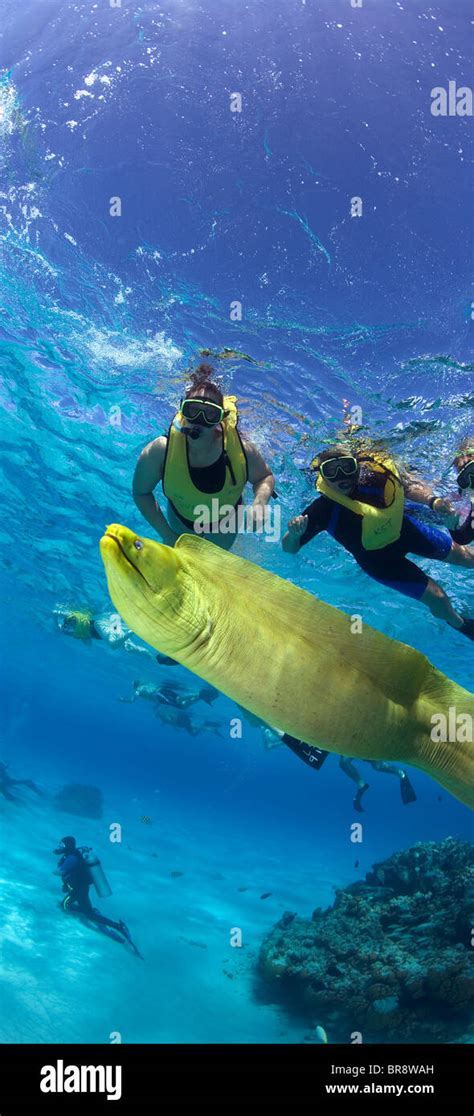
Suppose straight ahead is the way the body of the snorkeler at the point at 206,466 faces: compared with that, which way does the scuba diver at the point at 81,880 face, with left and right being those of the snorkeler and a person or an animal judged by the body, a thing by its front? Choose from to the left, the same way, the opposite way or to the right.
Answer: to the right

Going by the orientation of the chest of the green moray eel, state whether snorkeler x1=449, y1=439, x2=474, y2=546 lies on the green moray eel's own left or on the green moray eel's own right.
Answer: on the green moray eel's own right

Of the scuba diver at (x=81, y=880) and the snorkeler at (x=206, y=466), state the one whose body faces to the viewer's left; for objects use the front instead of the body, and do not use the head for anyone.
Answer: the scuba diver

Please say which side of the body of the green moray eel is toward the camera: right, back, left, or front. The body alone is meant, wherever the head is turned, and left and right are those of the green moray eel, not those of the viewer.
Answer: left

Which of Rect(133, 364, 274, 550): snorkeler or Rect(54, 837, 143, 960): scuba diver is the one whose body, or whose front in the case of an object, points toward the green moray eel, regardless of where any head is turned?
the snorkeler

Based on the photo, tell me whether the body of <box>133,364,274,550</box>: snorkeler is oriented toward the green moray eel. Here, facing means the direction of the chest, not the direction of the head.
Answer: yes

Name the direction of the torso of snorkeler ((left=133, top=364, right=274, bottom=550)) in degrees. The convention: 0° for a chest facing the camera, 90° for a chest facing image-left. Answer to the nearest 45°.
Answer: approximately 0°

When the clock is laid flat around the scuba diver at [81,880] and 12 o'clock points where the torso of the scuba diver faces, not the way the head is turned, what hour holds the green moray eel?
The green moray eel is roughly at 9 o'clock from the scuba diver.

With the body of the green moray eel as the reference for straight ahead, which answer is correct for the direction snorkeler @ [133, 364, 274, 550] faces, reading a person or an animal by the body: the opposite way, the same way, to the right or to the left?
to the left

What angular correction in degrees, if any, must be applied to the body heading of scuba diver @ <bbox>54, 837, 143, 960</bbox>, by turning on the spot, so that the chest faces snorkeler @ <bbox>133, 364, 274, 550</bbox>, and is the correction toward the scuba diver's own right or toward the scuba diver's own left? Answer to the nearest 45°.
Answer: approximately 90° to the scuba diver's own left

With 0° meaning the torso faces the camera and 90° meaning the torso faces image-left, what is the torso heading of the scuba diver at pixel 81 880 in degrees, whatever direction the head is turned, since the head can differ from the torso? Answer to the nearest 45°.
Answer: approximately 90°
